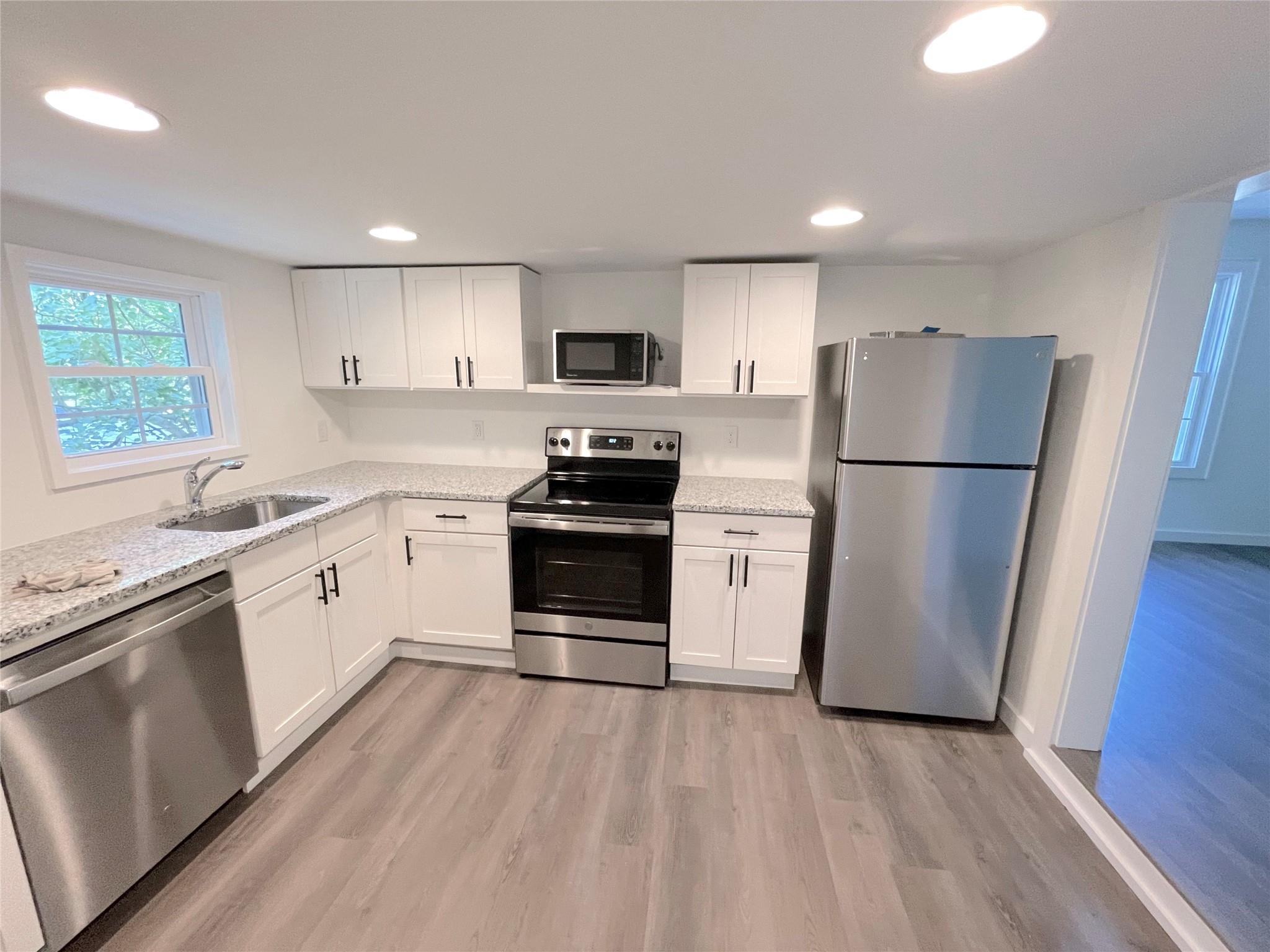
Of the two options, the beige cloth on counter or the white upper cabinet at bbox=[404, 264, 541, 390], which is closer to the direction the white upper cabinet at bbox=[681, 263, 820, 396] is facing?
the beige cloth on counter

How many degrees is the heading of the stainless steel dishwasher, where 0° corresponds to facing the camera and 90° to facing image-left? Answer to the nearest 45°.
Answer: approximately 315°

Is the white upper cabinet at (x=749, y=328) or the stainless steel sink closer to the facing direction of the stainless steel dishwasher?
the white upper cabinet

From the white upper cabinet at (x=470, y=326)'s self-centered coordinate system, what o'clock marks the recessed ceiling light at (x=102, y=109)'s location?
The recessed ceiling light is roughly at 1 o'clock from the white upper cabinet.

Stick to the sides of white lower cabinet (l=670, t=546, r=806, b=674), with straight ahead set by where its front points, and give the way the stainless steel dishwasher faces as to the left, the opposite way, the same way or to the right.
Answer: to the left

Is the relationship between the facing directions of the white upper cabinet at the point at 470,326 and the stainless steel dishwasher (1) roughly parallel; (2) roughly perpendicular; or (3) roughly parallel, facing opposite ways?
roughly perpendicular

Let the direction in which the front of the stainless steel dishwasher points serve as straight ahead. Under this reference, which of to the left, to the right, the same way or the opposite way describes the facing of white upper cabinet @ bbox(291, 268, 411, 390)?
to the right

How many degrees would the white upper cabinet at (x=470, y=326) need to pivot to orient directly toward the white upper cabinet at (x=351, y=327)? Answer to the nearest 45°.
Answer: approximately 135° to its right
